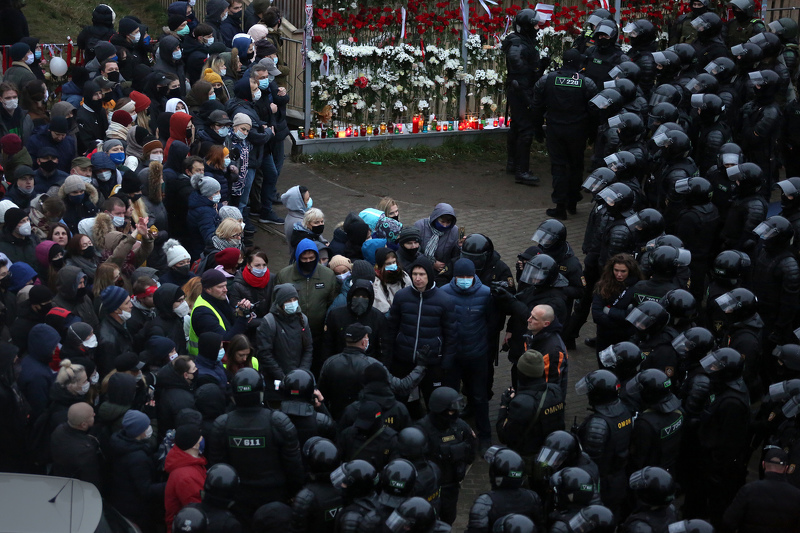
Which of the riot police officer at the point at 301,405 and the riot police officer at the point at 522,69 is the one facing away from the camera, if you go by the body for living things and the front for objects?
the riot police officer at the point at 301,405

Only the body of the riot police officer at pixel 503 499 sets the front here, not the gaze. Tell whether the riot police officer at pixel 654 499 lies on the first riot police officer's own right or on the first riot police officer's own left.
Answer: on the first riot police officer's own right

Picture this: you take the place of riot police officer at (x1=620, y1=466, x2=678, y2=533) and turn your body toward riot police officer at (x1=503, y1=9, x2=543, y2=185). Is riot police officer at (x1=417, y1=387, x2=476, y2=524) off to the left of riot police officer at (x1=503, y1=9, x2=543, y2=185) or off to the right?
left

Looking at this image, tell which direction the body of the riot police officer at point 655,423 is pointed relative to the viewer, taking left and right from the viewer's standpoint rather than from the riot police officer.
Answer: facing away from the viewer and to the left of the viewer

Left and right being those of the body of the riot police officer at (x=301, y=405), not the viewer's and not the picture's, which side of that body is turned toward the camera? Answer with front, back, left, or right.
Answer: back

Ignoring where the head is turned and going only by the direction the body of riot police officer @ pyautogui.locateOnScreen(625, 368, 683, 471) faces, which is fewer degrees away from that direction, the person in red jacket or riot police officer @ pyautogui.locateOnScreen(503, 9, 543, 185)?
the riot police officer

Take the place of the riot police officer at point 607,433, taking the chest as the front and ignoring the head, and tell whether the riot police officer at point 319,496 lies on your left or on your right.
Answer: on your left

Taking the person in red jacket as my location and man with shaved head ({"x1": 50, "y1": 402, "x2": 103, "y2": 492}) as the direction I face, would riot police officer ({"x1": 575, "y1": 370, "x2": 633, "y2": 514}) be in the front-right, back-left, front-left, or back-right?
back-right

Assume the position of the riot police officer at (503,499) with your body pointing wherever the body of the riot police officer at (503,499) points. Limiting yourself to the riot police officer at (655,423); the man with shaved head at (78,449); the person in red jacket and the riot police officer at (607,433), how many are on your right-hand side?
2

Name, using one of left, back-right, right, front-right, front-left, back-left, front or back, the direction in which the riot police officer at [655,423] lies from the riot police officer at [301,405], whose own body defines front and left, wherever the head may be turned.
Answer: right
